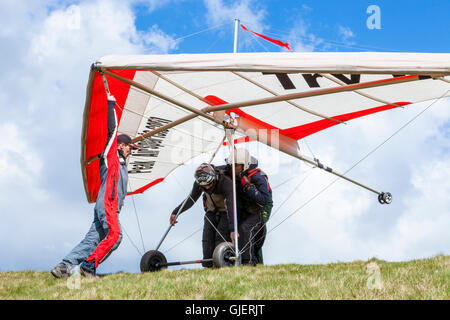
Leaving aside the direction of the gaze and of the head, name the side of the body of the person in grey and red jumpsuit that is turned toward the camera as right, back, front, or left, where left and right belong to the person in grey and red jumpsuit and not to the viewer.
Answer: right

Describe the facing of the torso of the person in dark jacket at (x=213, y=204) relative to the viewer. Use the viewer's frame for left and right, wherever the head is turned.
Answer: facing the viewer and to the left of the viewer

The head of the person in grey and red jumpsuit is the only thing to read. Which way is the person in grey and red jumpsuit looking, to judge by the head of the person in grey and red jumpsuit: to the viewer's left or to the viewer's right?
to the viewer's right

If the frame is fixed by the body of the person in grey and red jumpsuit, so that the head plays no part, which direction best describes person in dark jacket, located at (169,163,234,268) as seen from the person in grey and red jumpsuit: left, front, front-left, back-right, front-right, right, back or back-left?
front-left

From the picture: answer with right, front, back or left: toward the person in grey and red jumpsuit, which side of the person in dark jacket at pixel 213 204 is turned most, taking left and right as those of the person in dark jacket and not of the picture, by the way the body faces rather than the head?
front

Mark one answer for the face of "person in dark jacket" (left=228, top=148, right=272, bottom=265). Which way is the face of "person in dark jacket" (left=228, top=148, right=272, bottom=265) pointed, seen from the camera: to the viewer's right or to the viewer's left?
to the viewer's left

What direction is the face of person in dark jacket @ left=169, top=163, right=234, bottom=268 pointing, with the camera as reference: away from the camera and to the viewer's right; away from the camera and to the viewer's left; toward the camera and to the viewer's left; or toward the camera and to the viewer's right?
toward the camera and to the viewer's left

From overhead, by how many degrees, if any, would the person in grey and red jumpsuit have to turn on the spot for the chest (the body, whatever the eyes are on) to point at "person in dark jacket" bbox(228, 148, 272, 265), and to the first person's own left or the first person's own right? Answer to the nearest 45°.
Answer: approximately 45° to the first person's own left
